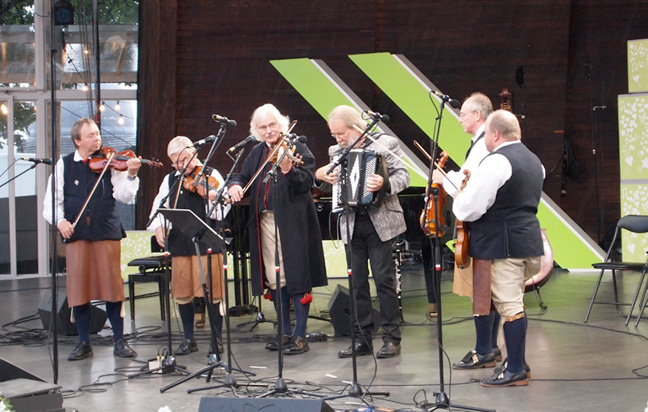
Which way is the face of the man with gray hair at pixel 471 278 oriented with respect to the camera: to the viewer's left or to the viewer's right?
to the viewer's left

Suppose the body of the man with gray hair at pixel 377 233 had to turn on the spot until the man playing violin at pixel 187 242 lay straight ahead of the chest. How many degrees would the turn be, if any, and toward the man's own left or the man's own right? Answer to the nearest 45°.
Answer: approximately 45° to the man's own right

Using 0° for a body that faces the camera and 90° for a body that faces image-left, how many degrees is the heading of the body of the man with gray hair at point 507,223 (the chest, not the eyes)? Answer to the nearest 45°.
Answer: approximately 135°

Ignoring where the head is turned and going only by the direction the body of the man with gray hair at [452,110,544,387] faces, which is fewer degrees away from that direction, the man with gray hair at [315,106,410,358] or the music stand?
the man with gray hair

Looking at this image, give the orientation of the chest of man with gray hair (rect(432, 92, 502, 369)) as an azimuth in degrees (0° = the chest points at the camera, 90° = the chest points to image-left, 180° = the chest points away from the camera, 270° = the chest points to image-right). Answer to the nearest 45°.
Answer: approximately 90°

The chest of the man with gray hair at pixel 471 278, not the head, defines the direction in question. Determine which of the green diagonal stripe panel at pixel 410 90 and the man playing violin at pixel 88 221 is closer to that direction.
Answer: the man playing violin

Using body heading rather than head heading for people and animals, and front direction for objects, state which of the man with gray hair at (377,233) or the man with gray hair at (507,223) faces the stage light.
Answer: the man with gray hair at (507,223)
